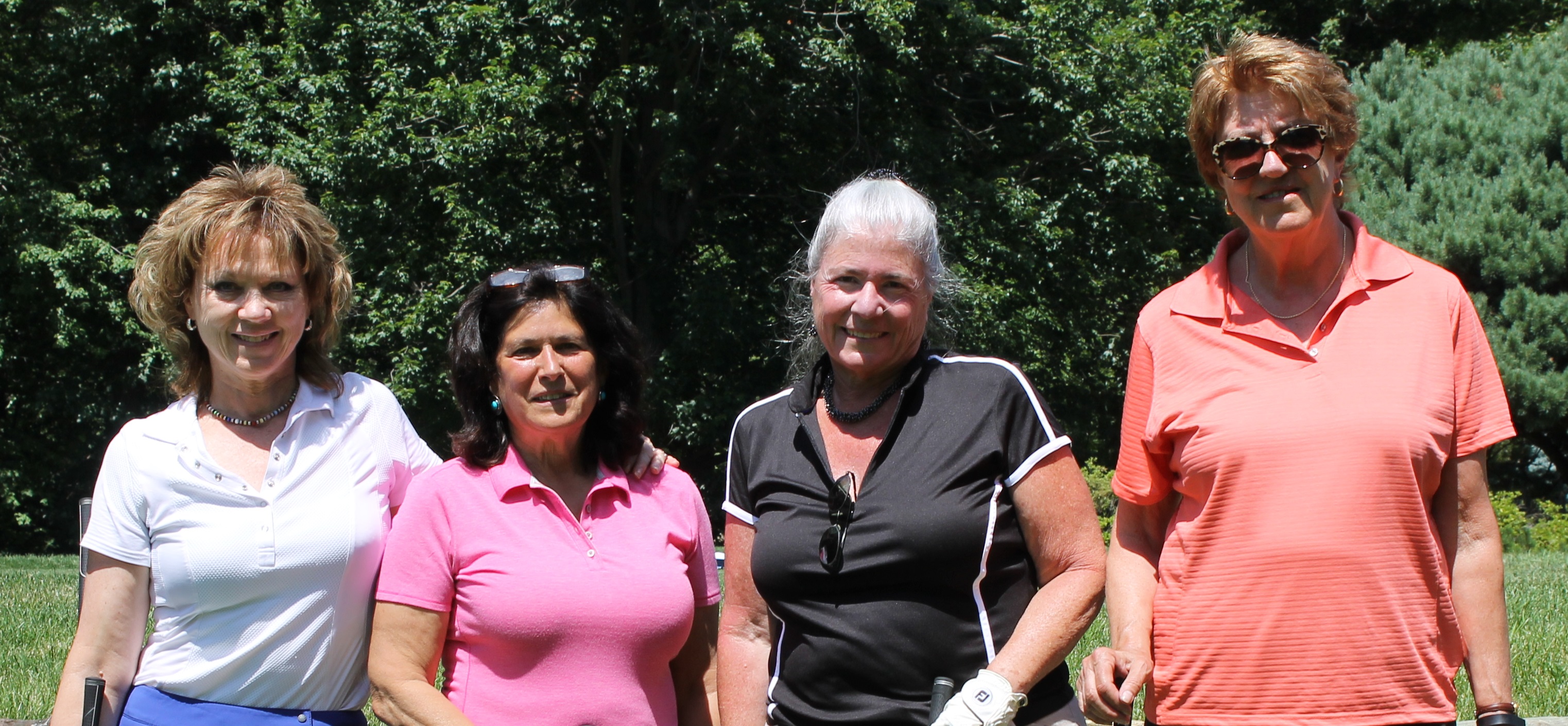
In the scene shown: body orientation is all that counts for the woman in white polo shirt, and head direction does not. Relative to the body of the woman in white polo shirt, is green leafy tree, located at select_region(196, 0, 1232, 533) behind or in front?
behind

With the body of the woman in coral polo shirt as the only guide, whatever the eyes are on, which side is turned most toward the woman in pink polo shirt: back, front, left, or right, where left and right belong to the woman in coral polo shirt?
right

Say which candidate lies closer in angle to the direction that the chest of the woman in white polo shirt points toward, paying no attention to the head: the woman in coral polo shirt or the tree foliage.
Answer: the woman in coral polo shirt

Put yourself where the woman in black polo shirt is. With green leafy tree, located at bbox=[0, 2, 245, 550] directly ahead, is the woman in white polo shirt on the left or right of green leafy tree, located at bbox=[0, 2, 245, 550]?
left

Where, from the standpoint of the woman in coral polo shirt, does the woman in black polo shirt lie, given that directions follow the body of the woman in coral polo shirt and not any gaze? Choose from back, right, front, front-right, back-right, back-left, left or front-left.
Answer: right

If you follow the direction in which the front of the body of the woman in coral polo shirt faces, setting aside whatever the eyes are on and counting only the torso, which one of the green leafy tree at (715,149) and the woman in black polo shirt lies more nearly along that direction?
the woman in black polo shirt

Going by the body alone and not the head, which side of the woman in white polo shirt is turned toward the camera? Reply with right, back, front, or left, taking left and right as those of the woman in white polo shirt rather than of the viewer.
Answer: front

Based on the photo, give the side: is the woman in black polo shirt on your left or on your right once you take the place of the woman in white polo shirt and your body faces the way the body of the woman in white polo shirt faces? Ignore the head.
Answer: on your left

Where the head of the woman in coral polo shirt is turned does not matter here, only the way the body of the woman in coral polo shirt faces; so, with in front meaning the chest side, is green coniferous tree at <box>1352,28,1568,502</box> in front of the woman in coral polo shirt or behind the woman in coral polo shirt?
behind

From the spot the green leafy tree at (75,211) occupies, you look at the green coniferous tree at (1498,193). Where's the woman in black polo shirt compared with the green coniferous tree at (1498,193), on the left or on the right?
right

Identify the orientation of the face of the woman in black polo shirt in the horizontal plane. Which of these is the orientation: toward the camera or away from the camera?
toward the camera

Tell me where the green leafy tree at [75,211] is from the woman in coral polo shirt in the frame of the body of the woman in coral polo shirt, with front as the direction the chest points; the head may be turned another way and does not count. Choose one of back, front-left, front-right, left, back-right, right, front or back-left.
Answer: back-right
